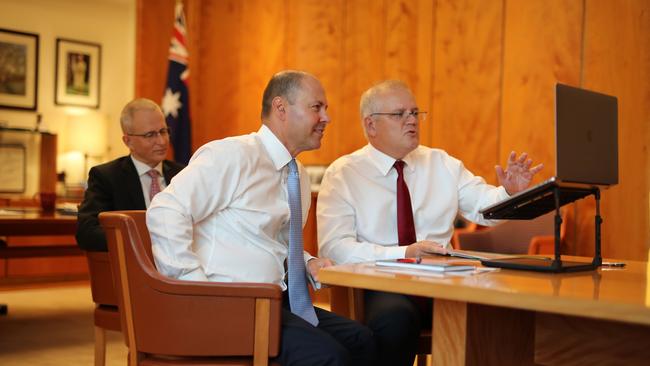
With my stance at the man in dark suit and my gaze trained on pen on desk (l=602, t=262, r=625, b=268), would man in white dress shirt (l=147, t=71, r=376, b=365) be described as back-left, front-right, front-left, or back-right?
front-right

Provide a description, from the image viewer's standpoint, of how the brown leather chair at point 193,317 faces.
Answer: facing to the right of the viewer

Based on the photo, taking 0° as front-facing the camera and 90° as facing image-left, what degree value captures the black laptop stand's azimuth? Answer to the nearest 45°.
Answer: approximately 135°

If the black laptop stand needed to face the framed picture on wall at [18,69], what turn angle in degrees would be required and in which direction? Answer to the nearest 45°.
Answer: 0° — it already faces it

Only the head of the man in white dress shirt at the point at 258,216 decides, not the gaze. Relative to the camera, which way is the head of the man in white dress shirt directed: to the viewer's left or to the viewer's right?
to the viewer's right

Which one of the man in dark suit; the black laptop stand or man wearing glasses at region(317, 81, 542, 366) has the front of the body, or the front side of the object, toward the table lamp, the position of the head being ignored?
the black laptop stand

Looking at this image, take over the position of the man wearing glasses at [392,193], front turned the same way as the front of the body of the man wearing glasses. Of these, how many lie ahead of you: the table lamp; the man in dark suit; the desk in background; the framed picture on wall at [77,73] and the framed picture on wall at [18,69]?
0

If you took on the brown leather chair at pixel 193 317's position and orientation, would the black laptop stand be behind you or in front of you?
in front

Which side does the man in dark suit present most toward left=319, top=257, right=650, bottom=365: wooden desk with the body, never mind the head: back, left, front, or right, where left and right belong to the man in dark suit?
front

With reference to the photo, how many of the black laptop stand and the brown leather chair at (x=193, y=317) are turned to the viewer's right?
1

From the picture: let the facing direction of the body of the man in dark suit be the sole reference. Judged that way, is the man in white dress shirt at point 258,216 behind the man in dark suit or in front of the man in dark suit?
in front

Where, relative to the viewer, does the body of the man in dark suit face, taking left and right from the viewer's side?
facing the viewer and to the right of the viewer

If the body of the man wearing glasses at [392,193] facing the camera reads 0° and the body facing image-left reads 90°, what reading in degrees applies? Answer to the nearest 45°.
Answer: approximately 315°

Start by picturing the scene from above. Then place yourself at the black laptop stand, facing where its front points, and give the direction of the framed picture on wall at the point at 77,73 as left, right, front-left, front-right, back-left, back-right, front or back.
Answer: front

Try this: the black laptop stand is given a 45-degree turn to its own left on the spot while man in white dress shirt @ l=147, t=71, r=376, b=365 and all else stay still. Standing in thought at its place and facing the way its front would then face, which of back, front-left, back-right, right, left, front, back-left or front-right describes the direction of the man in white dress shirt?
front

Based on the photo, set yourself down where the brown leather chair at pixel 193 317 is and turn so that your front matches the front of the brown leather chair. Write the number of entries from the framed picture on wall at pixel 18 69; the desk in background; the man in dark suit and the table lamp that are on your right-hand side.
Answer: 0
